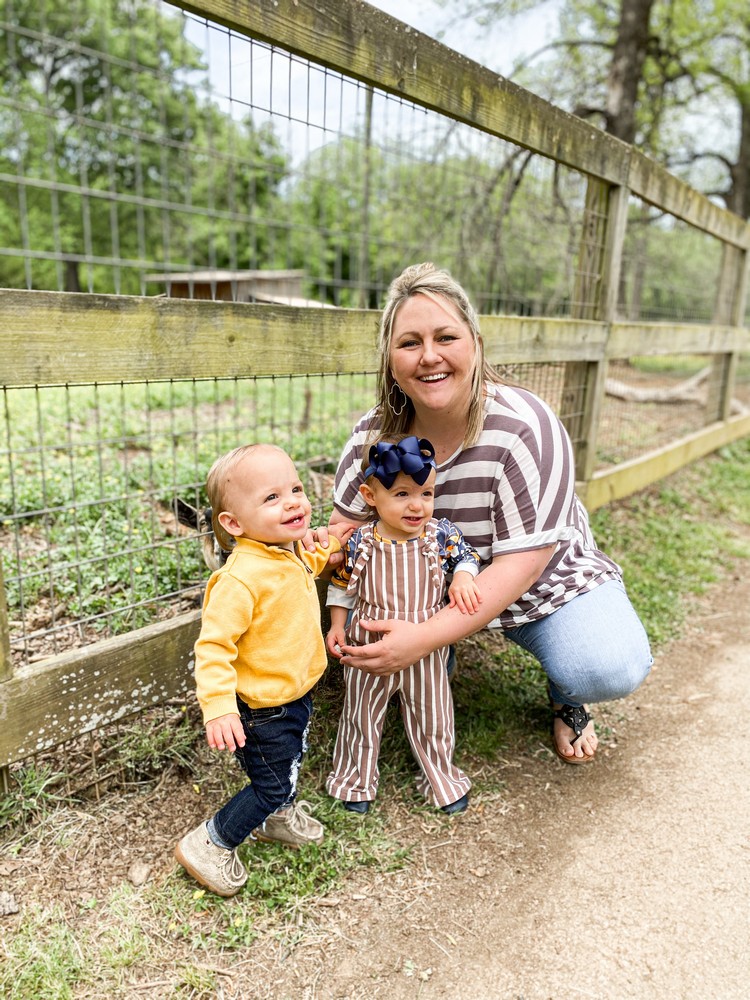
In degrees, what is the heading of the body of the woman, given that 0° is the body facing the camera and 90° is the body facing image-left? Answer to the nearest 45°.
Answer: approximately 0°

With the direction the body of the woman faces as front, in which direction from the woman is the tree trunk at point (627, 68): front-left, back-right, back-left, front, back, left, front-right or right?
back

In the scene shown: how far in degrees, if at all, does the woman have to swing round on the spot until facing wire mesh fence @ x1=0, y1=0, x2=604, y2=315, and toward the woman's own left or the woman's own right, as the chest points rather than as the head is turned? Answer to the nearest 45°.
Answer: approximately 180°

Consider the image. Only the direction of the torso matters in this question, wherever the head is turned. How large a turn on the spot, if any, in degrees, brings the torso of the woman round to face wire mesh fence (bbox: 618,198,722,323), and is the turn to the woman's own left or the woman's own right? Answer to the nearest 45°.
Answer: approximately 180°

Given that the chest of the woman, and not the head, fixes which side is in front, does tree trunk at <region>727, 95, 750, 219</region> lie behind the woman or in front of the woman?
behind
